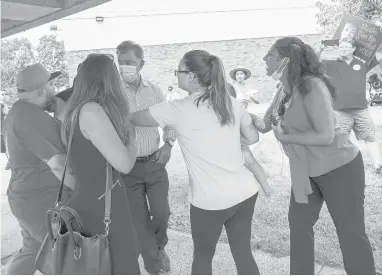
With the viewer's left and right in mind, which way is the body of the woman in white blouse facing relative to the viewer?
facing away from the viewer and to the left of the viewer

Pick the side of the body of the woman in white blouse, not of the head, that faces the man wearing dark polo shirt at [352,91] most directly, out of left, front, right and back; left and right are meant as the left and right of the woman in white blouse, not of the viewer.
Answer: right

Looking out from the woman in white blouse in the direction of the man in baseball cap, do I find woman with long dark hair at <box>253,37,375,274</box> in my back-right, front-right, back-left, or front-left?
back-right

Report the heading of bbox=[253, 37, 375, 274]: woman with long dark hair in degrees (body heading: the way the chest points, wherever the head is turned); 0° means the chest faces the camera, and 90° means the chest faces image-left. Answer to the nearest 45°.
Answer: approximately 90°

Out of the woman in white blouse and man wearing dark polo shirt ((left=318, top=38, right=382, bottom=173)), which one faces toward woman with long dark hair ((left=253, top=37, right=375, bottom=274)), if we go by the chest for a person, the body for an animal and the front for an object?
the man wearing dark polo shirt

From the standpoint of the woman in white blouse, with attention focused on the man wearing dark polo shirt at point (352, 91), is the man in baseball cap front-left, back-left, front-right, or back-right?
back-left

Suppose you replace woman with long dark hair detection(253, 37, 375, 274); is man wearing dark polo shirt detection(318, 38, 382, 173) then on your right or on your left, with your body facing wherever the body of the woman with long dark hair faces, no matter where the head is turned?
on your right

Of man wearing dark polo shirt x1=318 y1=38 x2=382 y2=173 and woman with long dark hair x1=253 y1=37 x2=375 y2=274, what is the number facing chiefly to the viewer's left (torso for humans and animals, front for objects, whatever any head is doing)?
1

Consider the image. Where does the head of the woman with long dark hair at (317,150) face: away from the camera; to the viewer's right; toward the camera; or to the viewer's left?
to the viewer's left

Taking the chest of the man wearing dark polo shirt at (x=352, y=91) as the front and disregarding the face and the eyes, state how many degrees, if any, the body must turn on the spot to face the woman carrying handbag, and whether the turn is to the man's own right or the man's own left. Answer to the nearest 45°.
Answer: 0° — they already face them
